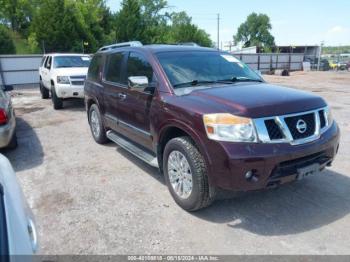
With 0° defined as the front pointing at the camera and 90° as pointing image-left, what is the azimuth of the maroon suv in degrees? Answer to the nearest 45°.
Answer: approximately 315°

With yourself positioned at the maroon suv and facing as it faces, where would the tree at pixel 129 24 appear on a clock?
The tree is roughly at 7 o'clock from the maroon suv.

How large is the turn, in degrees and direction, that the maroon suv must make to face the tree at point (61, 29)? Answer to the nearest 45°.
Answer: approximately 180°
